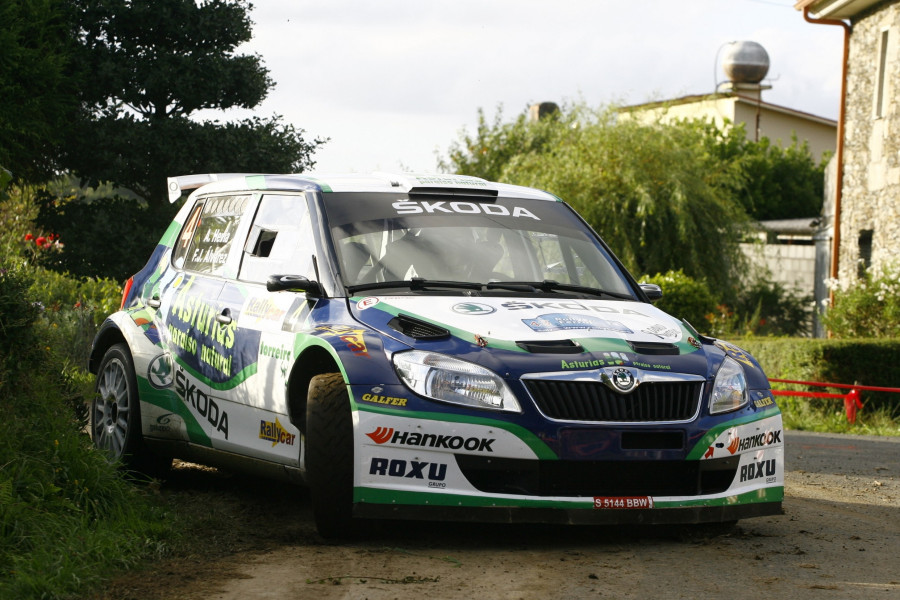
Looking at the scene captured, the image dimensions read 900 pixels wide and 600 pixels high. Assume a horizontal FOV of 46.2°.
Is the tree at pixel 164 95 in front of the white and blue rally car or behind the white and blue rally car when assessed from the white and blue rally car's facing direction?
behind

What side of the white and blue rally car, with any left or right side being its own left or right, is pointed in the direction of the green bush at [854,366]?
left

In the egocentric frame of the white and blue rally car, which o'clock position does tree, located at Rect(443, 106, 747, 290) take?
The tree is roughly at 8 o'clock from the white and blue rally car.

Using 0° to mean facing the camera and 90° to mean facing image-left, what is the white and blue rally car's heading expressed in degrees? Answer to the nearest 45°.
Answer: approximately 315°

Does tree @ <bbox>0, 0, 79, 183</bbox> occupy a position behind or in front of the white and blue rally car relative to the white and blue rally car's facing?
behind

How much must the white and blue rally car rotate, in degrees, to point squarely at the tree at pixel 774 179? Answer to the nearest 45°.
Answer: approximately 135° to its left

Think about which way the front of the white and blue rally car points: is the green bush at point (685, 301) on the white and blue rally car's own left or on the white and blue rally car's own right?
on the white and blue rally car's own left
